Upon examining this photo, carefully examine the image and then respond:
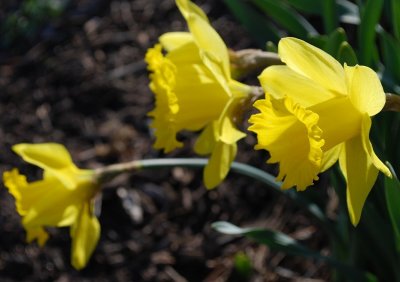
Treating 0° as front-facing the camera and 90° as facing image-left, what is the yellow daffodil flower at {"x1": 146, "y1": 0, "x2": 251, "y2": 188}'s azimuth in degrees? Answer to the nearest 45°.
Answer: approximately 90°

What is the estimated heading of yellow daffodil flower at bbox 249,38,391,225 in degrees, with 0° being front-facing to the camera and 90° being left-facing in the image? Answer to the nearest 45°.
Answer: approximately 45°

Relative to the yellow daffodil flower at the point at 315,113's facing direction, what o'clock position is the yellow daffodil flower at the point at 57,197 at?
the yellow daffodil flower at the point at 57,197 is roughly at 2 o'clock from the yellow daffodil flower at the point at 315,113.

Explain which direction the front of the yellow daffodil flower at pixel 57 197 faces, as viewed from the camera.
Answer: facing to the left of the viewer

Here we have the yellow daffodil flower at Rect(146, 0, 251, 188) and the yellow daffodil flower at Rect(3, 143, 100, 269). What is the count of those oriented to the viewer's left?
2
